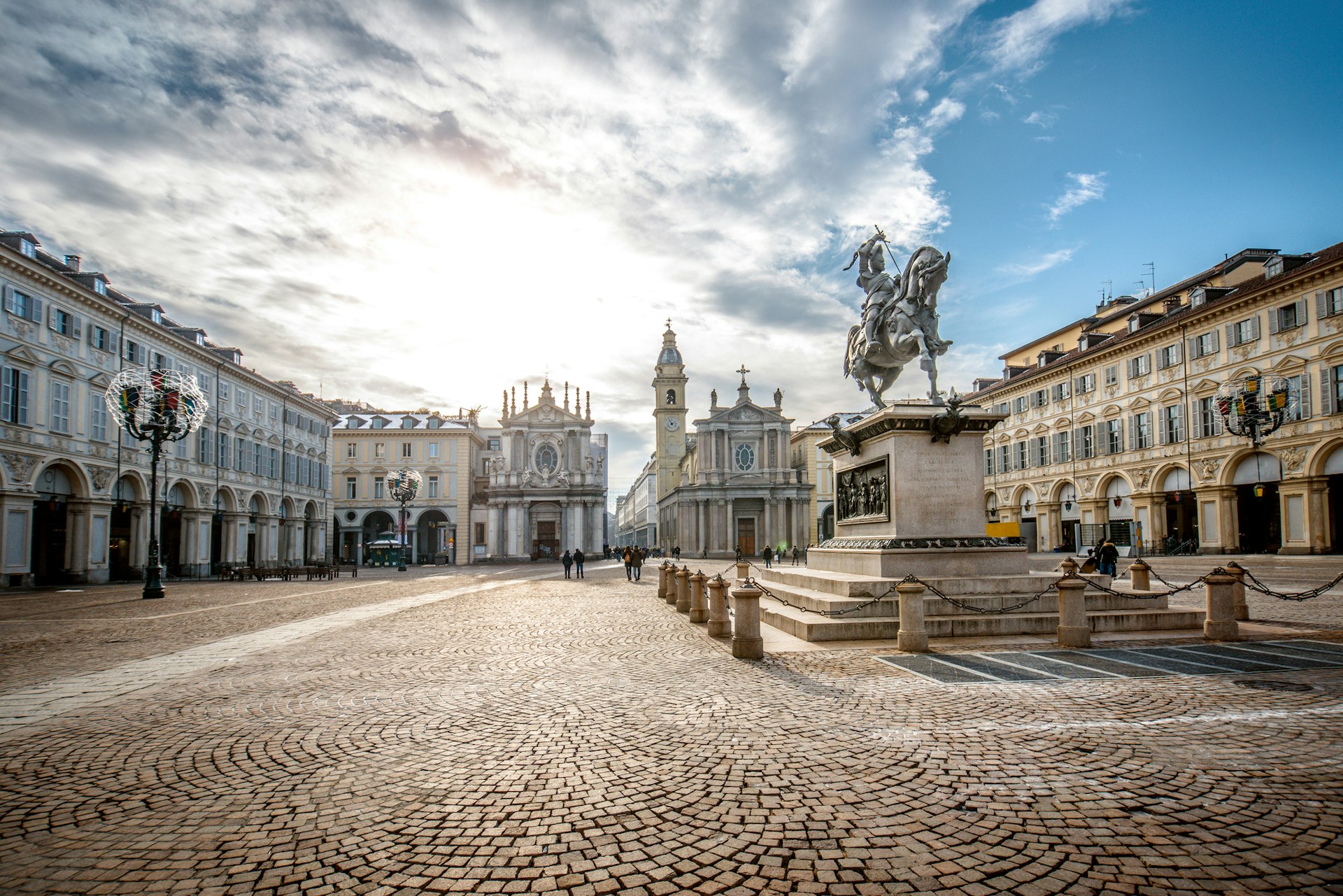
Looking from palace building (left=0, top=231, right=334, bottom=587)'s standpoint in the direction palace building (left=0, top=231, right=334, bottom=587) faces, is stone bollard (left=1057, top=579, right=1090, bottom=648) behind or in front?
in front

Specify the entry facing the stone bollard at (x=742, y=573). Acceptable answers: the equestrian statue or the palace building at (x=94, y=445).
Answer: the palace building

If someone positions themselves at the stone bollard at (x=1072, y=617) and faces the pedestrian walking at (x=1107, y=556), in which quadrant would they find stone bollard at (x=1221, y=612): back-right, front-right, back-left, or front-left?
front-right

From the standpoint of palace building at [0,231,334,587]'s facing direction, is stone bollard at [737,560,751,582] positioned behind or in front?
in front

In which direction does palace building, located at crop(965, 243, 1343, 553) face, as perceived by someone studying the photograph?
facing the viewer and to the left of the viewer

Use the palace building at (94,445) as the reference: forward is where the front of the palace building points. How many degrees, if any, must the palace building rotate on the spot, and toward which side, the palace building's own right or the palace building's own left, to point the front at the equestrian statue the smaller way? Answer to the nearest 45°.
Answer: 0° — it already faces it

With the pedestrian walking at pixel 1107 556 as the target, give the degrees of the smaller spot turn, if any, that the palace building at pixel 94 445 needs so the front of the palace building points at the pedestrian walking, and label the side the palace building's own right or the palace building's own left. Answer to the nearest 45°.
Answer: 0° — it already faces them

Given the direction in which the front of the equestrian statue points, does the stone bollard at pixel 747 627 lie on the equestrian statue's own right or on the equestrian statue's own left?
on the equestrian statue's own right

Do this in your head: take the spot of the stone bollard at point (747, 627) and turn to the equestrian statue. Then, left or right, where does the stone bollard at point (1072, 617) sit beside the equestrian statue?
right

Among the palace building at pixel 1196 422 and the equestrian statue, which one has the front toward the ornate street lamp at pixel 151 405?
the palace building

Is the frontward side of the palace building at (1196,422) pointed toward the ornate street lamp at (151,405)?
yes

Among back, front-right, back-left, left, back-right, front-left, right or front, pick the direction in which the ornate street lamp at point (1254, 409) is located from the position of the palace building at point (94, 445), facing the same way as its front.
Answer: front

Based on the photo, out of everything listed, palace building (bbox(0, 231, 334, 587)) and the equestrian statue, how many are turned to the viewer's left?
0

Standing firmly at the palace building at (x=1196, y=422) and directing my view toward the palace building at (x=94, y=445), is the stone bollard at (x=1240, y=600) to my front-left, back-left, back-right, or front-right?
front-left

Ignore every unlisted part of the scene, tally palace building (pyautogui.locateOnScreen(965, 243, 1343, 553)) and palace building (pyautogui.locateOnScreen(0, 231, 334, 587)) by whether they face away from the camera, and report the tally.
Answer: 0

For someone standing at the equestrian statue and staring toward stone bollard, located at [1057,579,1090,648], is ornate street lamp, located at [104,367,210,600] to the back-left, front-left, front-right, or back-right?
back-right
